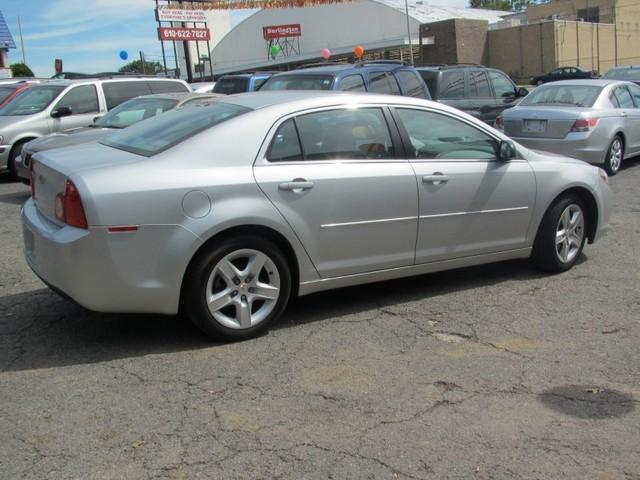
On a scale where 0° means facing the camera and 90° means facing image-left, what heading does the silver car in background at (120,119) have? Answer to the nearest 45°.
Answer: approximately 45°

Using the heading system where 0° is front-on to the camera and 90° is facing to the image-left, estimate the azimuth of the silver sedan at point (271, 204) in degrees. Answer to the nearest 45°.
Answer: approximately 225°

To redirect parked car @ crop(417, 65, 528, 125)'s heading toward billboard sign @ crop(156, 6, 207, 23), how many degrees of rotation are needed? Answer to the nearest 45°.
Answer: approximately 90° to its left

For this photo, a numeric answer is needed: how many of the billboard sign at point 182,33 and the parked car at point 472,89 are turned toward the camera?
1

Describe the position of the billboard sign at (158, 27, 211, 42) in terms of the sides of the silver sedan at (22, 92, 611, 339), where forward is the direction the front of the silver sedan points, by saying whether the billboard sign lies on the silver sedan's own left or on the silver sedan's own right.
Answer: on the silver sedan's own left

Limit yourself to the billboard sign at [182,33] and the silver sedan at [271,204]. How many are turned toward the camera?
1

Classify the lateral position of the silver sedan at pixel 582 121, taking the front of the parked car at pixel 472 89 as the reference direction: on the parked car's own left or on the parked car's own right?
on the parked car's own right

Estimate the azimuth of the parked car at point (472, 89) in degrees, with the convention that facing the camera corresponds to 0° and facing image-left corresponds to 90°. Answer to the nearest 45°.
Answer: approximately 225°

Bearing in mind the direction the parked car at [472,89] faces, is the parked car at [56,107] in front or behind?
behind

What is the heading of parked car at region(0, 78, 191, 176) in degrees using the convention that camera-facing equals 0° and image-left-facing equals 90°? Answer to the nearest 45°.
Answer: approximately 45°

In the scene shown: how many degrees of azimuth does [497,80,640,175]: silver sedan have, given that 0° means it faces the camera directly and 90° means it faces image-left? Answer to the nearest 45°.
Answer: approximately 225°
